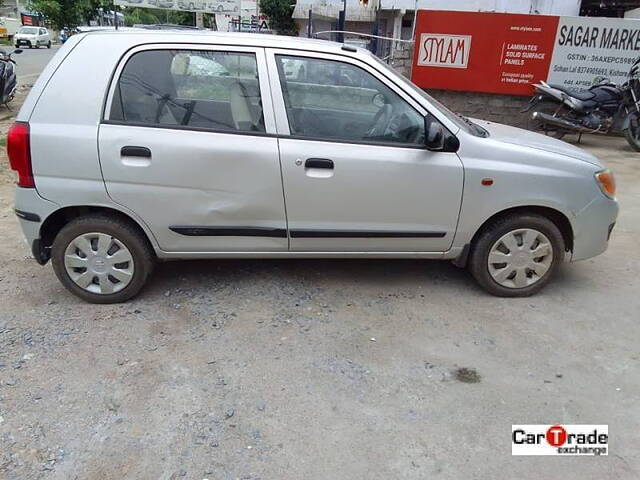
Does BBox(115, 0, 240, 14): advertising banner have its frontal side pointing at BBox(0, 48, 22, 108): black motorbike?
no

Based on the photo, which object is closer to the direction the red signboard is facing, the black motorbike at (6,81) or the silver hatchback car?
the silver hatchback car

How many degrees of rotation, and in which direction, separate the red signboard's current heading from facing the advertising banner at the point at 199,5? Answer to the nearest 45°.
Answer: approximately 90° to its right

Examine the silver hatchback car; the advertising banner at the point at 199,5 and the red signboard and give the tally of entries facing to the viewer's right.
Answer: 1

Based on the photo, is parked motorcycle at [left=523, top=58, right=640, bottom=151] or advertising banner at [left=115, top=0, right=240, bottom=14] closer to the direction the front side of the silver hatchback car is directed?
the parked motorcycle

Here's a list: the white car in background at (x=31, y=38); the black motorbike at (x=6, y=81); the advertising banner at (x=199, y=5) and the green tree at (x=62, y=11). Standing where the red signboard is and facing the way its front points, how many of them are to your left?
0

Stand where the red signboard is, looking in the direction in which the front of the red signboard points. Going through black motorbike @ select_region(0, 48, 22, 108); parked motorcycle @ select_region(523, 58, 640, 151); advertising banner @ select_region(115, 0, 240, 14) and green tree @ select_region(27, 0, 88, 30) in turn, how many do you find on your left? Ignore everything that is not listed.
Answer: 1

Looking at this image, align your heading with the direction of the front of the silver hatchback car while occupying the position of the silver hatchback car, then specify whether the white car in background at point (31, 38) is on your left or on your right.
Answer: on your left

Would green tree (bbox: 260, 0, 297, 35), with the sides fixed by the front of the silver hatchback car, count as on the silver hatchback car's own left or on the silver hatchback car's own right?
on the silver hatchback car's own left

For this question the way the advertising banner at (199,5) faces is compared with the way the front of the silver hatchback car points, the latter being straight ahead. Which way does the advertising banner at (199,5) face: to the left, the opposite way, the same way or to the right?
to the right

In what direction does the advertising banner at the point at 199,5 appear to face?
toward the camera

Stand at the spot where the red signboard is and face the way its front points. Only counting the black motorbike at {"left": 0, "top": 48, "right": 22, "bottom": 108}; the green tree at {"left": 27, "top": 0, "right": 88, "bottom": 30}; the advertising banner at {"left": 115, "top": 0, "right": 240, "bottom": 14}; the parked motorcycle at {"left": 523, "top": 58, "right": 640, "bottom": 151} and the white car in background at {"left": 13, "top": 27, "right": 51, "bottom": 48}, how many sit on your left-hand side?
1

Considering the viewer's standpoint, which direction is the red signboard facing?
facing the viewer

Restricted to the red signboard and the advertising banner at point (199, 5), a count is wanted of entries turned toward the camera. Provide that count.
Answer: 2

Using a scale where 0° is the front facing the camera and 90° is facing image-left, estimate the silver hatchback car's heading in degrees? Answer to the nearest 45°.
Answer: approximately 270°

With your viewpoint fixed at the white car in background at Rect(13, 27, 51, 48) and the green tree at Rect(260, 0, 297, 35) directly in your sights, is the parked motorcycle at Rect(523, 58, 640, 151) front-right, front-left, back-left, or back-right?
front-right

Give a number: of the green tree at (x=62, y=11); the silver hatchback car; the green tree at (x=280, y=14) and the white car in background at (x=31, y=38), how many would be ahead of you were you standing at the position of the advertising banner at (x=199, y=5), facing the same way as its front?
1

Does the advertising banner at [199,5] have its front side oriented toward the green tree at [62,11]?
no

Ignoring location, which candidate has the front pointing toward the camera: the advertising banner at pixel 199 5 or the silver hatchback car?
the advertising banner
